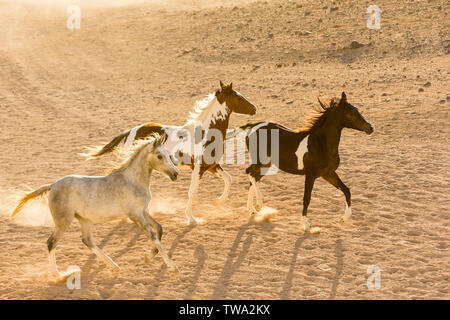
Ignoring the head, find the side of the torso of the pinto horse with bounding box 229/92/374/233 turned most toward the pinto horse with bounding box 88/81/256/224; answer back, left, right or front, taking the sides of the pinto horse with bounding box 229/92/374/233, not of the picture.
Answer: back

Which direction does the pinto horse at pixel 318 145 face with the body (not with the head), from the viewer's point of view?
to the viewer's right
